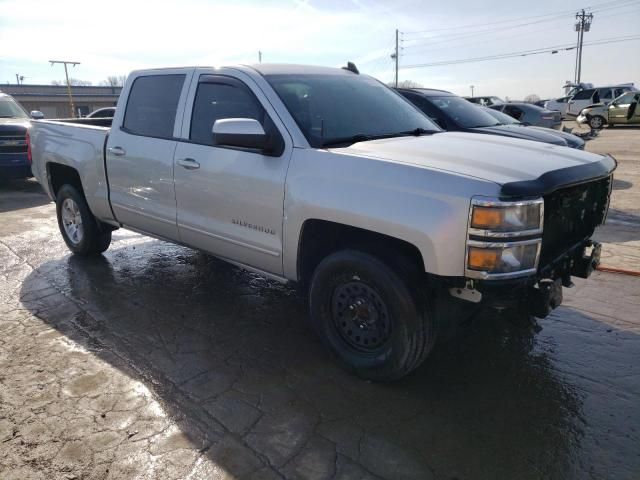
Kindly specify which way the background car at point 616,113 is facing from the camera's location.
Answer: facing to the left of the viewer

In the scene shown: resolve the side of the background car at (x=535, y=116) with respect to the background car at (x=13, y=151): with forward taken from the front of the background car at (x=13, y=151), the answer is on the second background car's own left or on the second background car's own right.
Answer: on the second background car's own left

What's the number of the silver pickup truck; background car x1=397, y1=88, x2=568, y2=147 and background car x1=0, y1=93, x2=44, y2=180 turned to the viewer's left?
0

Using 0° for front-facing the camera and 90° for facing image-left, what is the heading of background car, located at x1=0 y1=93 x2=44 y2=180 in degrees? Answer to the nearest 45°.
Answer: approximately 0°

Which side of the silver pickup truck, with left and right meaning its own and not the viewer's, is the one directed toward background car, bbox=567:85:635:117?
left

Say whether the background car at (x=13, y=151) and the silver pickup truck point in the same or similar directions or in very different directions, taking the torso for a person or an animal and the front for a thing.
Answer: same or similar directions

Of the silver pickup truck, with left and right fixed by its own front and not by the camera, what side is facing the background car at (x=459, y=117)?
left

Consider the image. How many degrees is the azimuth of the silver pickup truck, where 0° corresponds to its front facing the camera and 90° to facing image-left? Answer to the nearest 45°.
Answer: approximately 315°

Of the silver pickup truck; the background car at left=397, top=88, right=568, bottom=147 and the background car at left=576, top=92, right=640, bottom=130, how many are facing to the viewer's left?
1

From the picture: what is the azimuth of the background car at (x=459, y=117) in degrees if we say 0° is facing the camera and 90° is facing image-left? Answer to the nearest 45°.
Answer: approximately 315°
